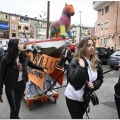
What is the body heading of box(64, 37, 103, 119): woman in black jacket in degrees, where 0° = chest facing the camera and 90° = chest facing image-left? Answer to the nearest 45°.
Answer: approximately 315°

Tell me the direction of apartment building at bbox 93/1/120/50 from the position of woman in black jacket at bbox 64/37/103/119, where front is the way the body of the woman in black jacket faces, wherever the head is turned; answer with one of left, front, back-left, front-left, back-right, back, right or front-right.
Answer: back-left

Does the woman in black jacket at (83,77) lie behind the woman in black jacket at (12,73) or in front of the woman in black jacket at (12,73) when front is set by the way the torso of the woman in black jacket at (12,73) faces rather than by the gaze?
in front

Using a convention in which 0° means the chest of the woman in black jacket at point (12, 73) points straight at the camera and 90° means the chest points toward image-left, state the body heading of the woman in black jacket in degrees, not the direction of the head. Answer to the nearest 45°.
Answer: approximately 315°

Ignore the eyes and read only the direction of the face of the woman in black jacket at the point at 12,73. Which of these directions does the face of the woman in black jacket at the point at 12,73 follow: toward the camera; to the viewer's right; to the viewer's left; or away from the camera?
to the viewer's right

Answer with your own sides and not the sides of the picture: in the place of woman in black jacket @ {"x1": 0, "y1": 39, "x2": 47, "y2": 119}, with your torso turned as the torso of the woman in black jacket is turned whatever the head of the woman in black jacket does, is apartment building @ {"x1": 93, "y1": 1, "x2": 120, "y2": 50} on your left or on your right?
on your left

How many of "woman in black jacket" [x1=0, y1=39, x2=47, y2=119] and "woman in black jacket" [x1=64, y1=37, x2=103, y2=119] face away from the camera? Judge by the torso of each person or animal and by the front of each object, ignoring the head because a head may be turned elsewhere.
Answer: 0
